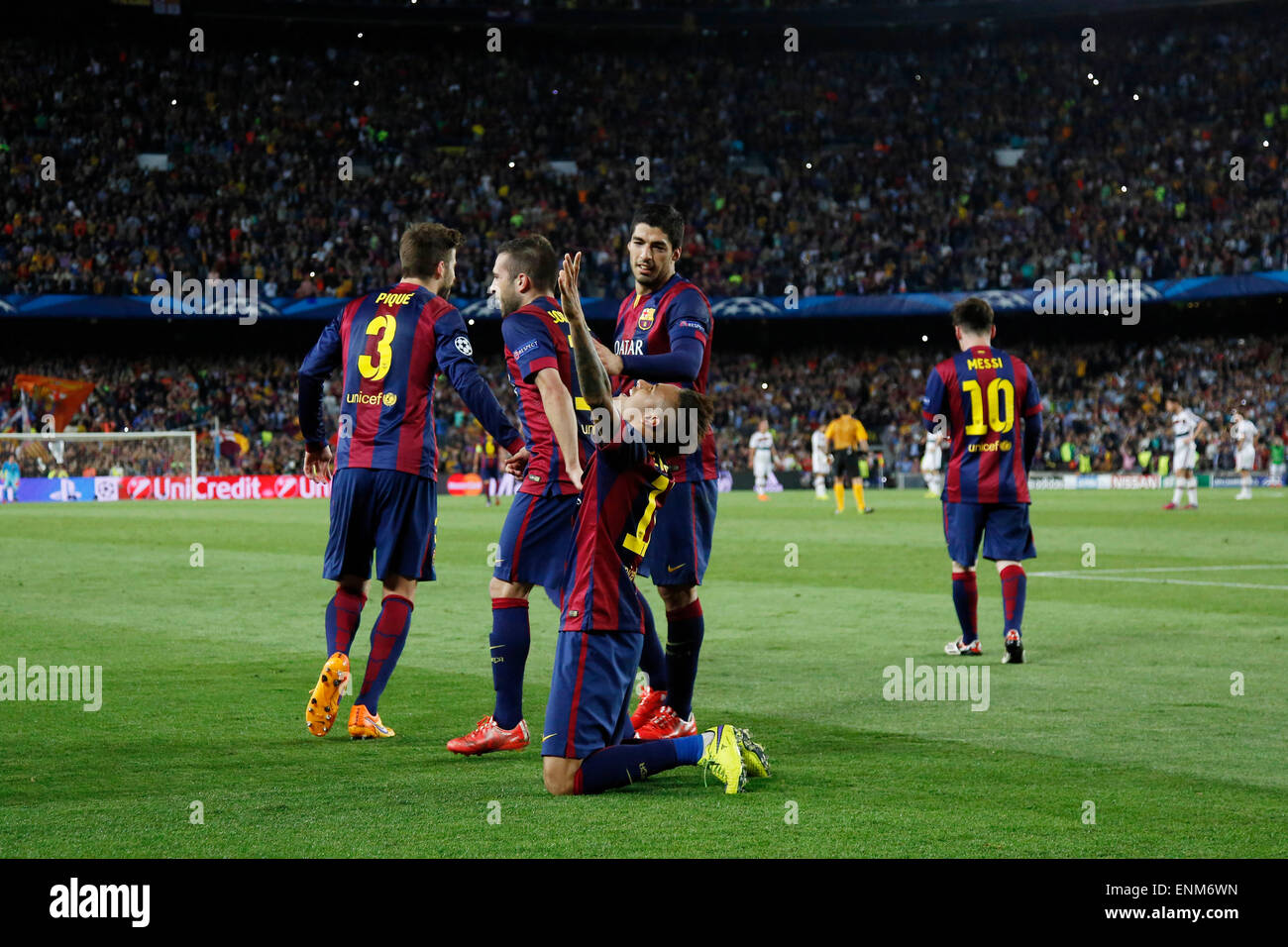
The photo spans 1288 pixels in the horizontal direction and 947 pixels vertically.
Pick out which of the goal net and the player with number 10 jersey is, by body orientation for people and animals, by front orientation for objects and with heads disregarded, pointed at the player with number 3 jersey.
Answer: the goal net

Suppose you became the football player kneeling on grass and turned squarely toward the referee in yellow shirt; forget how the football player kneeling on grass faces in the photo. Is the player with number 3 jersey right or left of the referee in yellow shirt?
left

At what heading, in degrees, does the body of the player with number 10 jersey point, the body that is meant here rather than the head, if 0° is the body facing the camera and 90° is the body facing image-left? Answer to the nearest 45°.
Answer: approximately 180°

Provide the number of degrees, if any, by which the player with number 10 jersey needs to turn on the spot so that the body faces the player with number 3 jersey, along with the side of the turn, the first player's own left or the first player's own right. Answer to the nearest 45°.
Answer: approximately 135° to the first player's own left

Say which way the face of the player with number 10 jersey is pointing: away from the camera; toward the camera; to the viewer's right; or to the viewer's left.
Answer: away from the camera

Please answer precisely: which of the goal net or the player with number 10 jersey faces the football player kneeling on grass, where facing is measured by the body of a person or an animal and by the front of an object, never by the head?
the goal net

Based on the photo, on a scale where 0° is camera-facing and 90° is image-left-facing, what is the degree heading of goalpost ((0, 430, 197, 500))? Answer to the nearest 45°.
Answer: approximately 0°

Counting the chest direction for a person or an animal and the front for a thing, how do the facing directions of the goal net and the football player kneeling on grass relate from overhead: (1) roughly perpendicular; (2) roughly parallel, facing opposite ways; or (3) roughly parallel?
roughly perpendicular

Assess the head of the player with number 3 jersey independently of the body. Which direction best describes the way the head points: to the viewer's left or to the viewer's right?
to the viewer's right

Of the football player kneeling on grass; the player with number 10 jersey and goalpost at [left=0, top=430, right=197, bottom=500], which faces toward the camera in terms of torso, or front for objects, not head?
the goalpost
